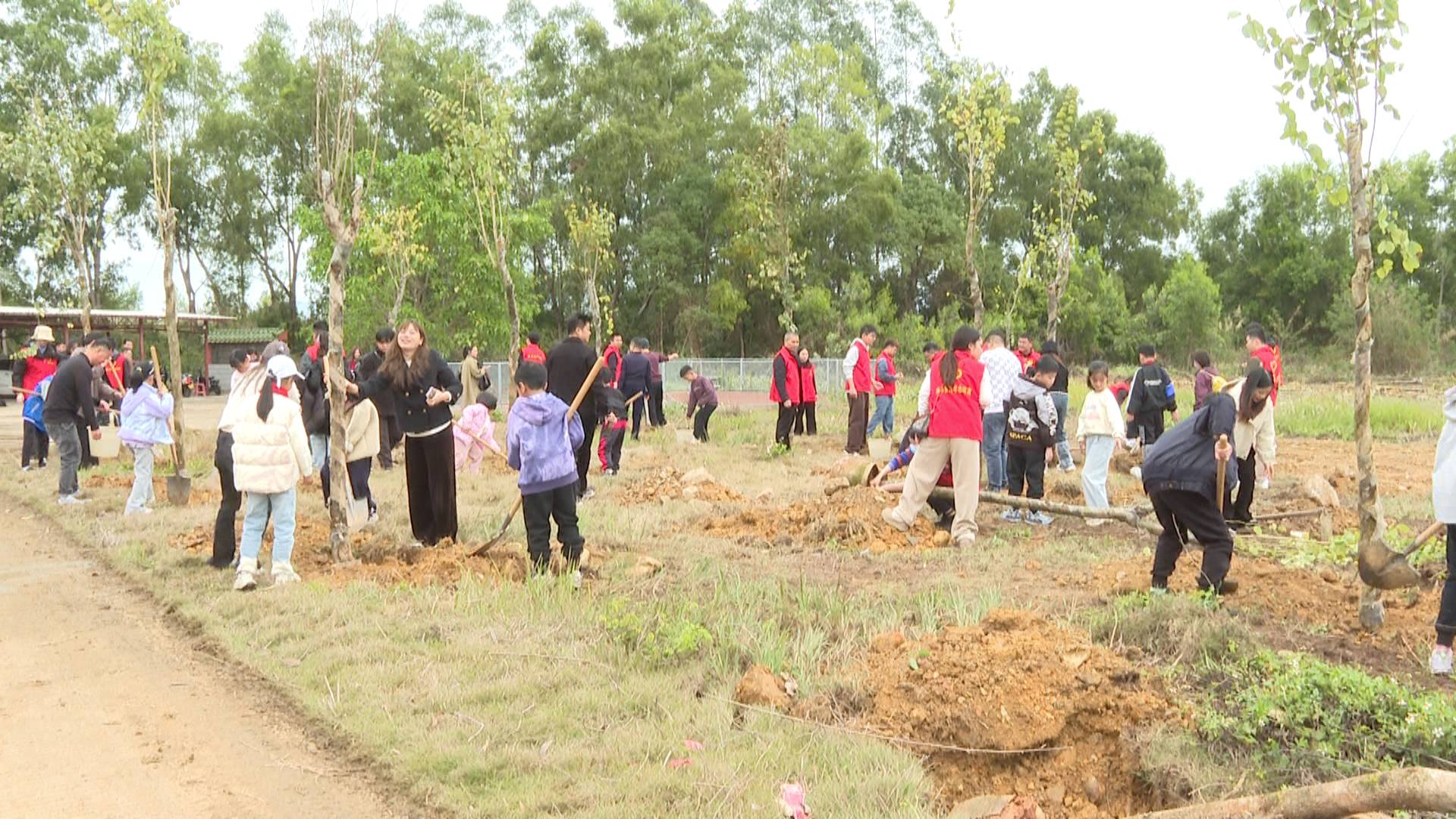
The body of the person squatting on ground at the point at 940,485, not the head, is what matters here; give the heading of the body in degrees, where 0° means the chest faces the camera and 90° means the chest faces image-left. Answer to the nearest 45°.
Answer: approximately 90°

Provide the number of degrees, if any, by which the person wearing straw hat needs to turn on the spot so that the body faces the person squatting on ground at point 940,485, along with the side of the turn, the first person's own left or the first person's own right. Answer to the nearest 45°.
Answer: approximately 45° to the first person's own left

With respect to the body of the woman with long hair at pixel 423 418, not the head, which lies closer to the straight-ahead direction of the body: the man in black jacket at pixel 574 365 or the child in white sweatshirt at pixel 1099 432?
the child in white sweatshirt

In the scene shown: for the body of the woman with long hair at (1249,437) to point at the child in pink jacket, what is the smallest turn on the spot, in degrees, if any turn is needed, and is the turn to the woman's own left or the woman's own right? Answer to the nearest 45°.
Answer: approximately 135° to the woman's own right

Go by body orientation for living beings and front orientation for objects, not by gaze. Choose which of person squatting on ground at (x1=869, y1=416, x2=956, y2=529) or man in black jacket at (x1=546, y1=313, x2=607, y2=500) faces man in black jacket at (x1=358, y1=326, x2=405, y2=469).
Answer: the person squatting on ground

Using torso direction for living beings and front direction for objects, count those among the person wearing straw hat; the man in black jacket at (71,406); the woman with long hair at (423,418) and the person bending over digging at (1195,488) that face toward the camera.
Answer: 2

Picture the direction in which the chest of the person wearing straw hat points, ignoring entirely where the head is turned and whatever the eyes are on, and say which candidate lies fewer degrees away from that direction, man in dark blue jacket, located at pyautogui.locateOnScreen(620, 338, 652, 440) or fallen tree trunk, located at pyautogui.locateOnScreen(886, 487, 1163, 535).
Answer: the fallen tree trunk

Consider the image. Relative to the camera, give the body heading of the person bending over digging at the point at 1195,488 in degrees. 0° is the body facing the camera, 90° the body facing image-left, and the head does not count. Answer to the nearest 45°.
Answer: approximately 270°
